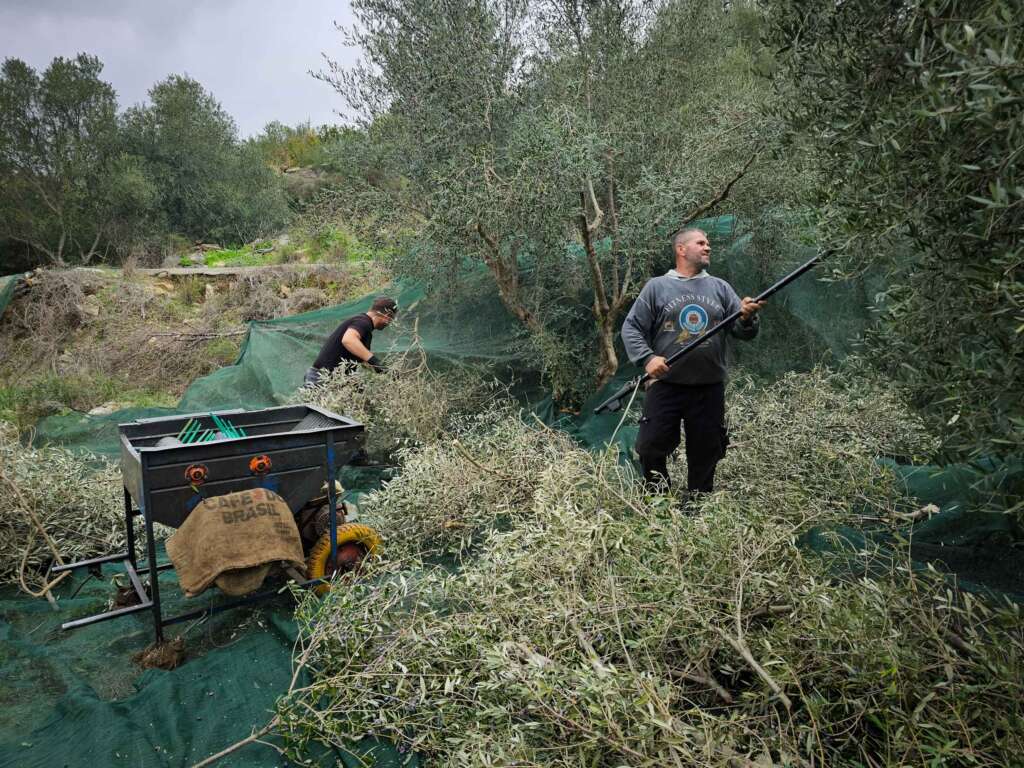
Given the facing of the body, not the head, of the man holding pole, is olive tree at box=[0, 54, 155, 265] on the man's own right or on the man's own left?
on the man's own right

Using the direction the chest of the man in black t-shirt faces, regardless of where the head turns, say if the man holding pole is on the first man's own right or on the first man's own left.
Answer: on the first man's own right

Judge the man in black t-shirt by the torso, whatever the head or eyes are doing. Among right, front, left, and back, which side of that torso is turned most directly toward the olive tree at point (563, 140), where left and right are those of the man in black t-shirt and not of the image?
front

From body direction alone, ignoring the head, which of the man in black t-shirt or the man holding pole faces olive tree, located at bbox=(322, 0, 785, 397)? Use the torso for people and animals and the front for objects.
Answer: the man in black t-shirt

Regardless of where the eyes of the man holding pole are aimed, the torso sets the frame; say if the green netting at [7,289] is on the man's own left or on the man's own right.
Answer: on the man's own right

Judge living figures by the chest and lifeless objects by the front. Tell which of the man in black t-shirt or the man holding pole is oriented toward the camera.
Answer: the man holding pole

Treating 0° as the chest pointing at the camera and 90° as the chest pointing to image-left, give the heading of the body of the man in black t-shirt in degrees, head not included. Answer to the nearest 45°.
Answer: approximately 270°

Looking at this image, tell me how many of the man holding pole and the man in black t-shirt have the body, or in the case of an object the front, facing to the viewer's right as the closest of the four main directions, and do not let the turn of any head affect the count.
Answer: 1

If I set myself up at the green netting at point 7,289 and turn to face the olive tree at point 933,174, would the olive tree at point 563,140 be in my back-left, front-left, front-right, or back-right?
front-left

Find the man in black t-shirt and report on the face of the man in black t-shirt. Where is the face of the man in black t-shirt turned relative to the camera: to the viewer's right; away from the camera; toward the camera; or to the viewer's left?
to the viewer's right

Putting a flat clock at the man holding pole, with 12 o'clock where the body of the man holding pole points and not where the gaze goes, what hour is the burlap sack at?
The burlap sack is roughly at 2 o'clock from the man holding pole.

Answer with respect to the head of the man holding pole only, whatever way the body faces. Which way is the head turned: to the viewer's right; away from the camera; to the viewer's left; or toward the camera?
to the viewer's right

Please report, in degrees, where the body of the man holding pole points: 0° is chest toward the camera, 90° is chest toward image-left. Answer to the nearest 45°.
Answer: approximately 0°

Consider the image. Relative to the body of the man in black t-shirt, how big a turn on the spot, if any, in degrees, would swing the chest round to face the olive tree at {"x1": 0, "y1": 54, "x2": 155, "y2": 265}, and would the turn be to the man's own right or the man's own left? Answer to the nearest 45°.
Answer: approximately 135° to the man's own left
